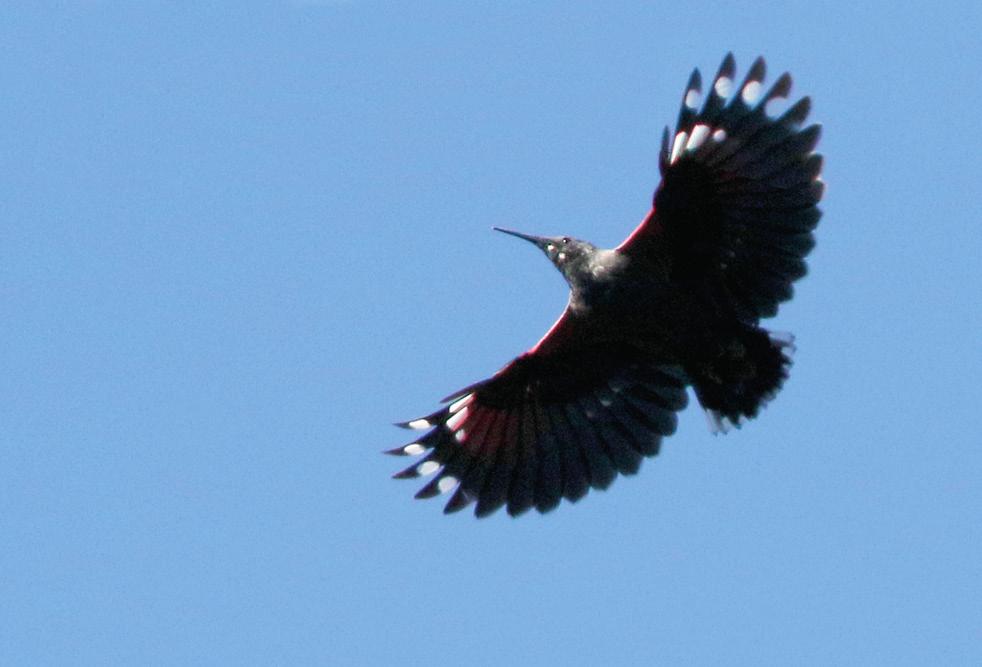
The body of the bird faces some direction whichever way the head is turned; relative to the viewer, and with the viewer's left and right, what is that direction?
facing to the left of the viewer
